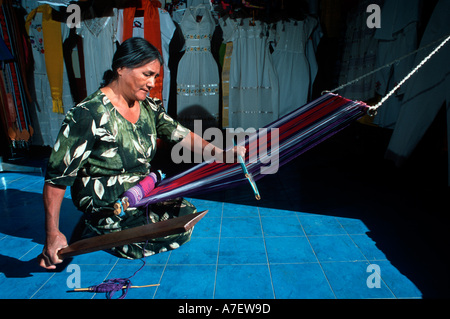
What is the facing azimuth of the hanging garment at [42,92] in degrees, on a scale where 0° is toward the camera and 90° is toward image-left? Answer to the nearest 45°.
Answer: approximately 0°

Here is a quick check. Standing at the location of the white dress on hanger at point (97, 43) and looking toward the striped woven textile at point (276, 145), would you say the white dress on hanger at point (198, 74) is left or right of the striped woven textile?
left

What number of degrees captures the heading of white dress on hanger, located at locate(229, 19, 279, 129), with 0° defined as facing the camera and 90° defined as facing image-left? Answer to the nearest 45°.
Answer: approximately 0°

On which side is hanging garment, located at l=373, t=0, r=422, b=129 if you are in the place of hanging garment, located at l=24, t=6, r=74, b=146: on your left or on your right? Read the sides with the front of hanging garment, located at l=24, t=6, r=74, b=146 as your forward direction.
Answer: on your left

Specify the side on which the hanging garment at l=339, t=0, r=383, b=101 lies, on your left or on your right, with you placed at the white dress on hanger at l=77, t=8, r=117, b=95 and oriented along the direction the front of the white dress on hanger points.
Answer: on your left

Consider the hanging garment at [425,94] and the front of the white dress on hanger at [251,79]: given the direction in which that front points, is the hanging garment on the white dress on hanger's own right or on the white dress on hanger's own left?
on the white dress on hanger's own left

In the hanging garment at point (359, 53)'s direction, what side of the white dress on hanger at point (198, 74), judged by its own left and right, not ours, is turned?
left

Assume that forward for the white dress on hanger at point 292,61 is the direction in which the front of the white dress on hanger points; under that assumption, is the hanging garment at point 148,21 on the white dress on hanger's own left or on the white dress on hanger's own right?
on the white dress on hanger's own right

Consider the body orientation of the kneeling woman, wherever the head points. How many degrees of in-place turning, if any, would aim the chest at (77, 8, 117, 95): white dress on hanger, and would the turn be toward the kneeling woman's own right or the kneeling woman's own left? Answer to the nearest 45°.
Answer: approximately 135° to the kneeling woman's own left
